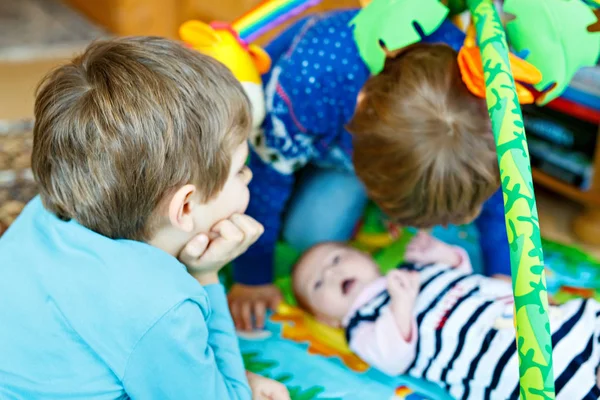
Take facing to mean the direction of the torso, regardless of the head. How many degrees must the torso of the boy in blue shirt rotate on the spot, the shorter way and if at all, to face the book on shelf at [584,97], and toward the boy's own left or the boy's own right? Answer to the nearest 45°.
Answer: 0° — they already face it

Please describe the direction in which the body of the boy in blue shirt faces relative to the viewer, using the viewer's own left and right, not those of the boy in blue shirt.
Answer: facing away from the viewer and to the right of the viewer

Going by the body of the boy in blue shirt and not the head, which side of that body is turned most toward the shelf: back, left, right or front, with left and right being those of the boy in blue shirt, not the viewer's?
front

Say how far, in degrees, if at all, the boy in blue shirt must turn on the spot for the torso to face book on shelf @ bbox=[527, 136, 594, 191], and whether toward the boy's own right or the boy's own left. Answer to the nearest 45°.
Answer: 0° — they already face it

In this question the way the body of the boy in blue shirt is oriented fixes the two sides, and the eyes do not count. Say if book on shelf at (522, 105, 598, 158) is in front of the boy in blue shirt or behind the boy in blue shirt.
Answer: in front
